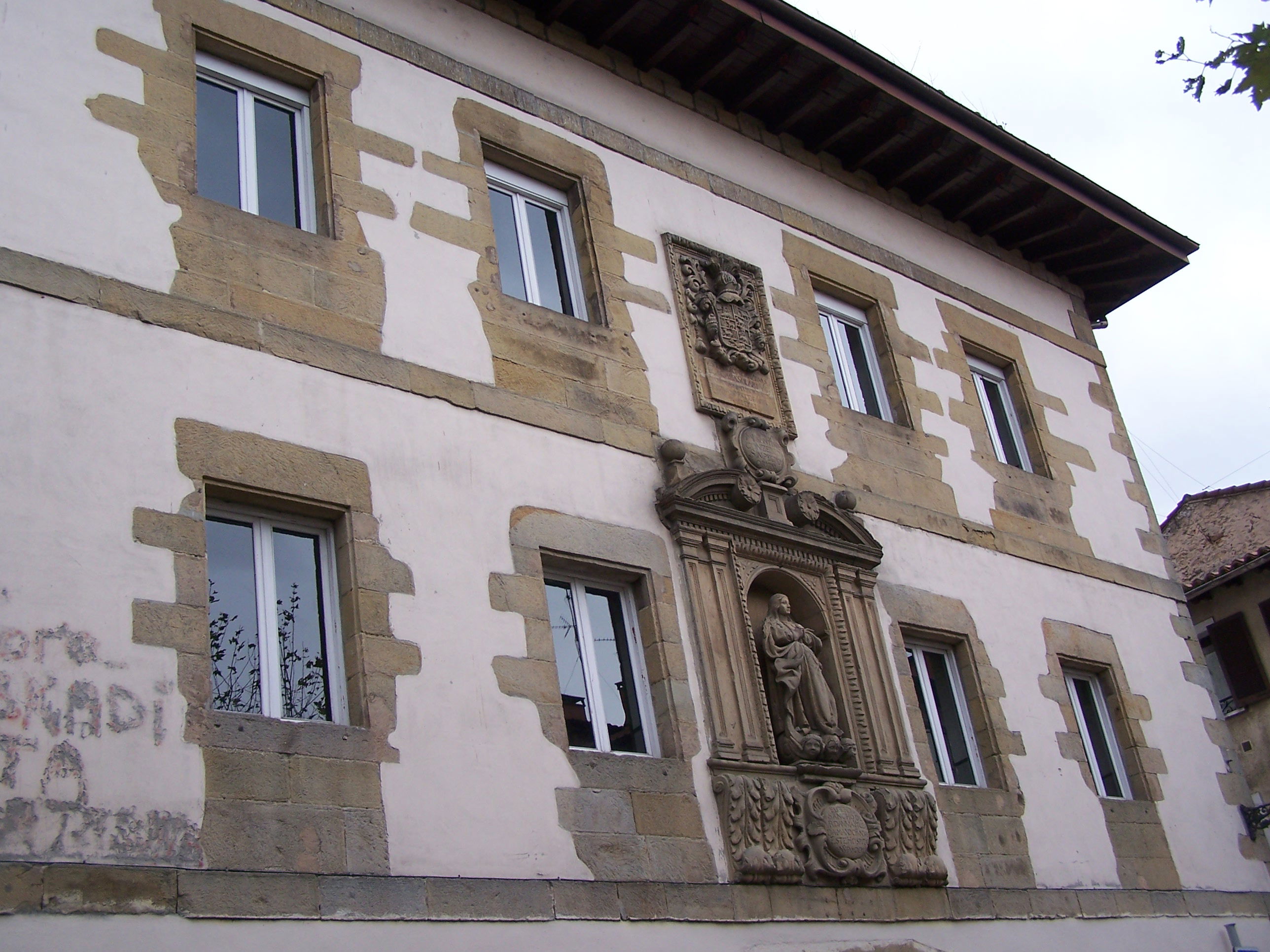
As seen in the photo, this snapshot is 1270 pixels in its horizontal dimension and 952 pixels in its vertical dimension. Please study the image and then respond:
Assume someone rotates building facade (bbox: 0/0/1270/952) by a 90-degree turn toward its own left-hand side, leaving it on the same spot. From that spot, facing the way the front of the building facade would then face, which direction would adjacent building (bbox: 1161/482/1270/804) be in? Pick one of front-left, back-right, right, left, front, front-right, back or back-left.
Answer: front
